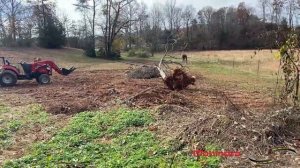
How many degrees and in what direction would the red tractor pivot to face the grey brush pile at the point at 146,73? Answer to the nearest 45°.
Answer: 0° — it already faces it

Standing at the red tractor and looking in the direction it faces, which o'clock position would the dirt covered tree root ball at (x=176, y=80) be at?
The dirt covered tree root ball is roughly at 1 o'clock from the red tractor.

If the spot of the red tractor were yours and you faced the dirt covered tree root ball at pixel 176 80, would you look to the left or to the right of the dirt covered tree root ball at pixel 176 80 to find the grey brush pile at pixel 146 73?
left

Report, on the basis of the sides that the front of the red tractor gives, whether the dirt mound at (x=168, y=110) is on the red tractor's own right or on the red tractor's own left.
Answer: on the red tractor's own right

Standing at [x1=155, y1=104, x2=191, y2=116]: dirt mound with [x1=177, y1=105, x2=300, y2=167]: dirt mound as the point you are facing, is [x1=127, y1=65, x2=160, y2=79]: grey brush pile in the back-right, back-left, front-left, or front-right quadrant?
back-left

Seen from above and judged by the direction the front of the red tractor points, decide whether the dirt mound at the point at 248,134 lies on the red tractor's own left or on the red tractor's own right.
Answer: on the red tractor's own right

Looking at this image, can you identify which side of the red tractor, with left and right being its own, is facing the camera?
right

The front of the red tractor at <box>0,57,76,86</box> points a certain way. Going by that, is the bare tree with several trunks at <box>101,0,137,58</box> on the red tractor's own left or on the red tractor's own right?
on the red tractor's own left
